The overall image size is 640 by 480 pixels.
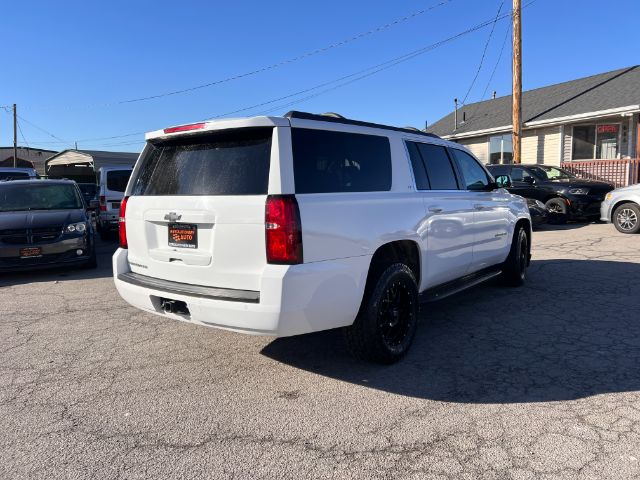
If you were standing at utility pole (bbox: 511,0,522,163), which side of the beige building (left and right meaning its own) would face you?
front

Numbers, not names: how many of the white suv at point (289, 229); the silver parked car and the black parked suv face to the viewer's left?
1

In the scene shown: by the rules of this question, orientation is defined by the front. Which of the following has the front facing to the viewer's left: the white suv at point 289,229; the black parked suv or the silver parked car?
the silver parked car

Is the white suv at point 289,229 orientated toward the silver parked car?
yes

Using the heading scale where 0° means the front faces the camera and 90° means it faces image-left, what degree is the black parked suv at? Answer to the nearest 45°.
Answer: approximately 315°

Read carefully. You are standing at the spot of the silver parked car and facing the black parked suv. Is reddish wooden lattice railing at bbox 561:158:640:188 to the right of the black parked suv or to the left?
right

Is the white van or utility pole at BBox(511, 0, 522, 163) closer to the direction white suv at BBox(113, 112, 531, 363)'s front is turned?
the utility pole

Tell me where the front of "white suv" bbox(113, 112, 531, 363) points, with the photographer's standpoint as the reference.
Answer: facing away from the viewer and to the right of the viewer

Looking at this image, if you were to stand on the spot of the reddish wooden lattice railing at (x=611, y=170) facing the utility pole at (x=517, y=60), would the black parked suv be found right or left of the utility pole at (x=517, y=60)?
left

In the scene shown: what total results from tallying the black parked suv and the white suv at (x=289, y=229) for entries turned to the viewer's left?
0

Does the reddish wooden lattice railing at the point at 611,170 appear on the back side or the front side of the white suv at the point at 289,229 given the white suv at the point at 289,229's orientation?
on the front side

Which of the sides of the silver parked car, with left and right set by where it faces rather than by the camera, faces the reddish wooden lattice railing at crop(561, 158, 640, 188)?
right

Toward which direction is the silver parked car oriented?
to the viewer's left
